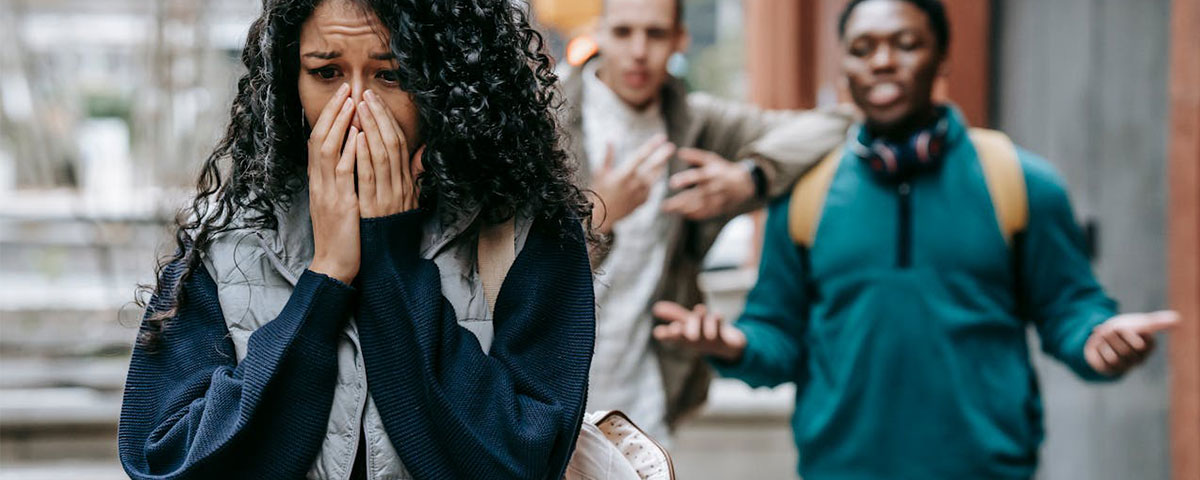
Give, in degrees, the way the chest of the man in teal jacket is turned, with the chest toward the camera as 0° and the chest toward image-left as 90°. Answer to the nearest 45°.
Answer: approximately 0°

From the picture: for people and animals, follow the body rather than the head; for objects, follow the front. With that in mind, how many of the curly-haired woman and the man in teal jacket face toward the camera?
2

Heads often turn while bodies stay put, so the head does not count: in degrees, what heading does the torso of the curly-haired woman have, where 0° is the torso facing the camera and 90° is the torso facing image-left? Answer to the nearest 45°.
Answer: approximately 0°

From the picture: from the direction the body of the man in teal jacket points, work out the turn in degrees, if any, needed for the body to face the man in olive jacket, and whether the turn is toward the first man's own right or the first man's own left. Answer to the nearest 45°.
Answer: approximately 135° to the first man's own right

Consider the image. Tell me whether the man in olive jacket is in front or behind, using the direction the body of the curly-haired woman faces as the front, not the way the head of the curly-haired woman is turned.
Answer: behind

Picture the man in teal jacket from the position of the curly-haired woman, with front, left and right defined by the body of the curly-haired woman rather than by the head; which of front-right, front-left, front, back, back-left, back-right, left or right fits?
back-left
